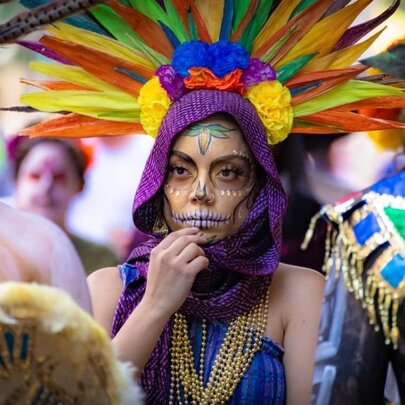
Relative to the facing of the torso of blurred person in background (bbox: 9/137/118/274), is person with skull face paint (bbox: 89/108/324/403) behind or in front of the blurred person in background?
in front

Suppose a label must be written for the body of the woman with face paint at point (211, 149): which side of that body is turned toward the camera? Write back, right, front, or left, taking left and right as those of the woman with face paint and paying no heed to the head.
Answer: front

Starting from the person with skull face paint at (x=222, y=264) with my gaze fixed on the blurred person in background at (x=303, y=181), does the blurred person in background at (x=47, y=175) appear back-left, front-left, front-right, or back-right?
front-left

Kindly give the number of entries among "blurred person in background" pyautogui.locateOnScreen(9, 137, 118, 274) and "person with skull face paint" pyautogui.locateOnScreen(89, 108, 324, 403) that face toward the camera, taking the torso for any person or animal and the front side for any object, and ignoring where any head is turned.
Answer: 2

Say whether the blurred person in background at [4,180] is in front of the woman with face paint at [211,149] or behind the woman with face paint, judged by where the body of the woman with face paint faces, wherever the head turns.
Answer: behind

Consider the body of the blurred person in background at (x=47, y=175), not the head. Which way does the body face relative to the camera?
toward the camera

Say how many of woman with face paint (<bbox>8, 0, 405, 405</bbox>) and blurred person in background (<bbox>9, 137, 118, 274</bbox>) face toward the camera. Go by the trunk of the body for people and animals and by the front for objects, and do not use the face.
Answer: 2

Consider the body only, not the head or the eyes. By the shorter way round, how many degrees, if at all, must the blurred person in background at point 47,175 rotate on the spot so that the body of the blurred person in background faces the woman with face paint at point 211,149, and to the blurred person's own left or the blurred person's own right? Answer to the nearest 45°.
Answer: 0° — they already face them
